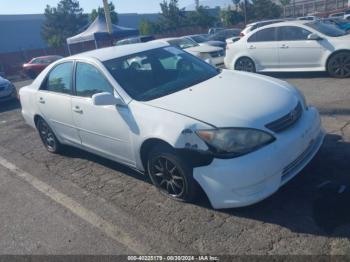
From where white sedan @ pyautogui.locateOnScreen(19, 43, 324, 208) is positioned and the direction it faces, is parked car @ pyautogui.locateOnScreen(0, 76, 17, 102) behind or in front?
behind

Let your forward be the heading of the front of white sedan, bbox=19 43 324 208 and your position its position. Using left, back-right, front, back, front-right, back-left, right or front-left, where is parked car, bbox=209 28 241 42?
back-left

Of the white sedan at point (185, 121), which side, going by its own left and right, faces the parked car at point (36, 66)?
back

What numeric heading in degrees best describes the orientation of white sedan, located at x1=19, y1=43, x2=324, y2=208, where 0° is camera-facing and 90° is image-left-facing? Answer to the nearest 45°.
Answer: approximately 315°

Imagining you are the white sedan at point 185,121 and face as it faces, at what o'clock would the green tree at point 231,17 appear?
The green tree is roughly at 8 o'clock from the white sedan.

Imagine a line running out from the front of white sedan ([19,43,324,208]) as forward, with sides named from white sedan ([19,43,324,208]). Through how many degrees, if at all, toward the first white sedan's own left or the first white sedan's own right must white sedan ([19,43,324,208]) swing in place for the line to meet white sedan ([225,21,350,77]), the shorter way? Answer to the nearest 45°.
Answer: approximately 90° to the first white sedan's own left

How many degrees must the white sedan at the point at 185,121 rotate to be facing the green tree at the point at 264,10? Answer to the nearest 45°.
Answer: approximately 135° to its left

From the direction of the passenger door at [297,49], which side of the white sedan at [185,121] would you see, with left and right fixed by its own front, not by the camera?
left
